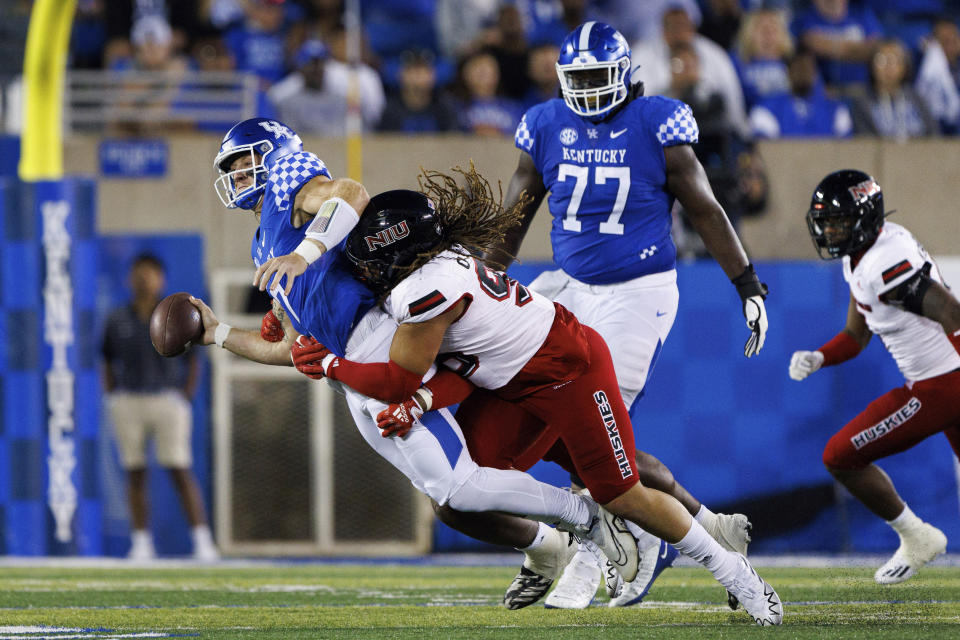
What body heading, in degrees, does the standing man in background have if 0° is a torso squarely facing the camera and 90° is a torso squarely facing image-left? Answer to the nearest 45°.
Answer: approximately 0°

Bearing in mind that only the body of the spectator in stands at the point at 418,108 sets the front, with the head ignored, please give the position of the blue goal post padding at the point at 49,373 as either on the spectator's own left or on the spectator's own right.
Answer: on the spectator's own right

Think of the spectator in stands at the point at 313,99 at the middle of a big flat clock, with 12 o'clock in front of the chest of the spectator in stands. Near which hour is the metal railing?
The metal railing is roughly at 3 o'clock from the spectator in stands.

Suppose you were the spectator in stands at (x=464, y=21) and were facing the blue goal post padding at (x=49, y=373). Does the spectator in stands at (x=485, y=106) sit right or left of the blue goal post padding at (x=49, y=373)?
left

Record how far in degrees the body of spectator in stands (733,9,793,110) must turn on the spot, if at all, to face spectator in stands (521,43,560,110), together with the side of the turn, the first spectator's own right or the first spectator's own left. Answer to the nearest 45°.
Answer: approximately 90° to the first spectator's own right

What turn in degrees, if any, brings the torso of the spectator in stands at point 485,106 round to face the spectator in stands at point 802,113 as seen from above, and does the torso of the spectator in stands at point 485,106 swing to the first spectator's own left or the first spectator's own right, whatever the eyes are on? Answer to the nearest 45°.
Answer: approximately 90° to the first spectator's own left

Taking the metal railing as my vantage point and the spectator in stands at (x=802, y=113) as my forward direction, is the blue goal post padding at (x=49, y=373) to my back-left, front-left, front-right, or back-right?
back-right
